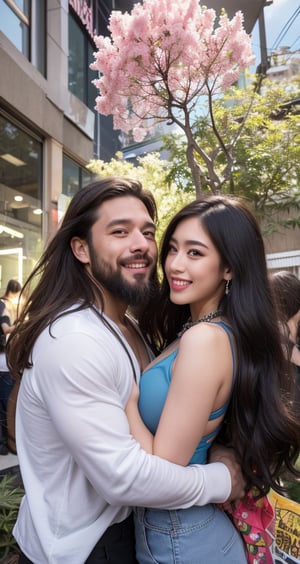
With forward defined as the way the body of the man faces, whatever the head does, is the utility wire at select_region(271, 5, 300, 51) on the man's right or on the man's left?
on the man's left

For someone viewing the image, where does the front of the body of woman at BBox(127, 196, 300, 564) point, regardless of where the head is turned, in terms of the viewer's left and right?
facing to the left of the viewer

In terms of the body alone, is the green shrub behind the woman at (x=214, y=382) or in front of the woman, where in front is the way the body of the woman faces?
in front

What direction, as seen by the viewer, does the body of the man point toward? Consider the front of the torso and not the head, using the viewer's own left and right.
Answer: facing to the right of the viewer

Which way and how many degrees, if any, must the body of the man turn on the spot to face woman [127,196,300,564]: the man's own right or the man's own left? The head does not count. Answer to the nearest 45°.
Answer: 0° — they already face them
